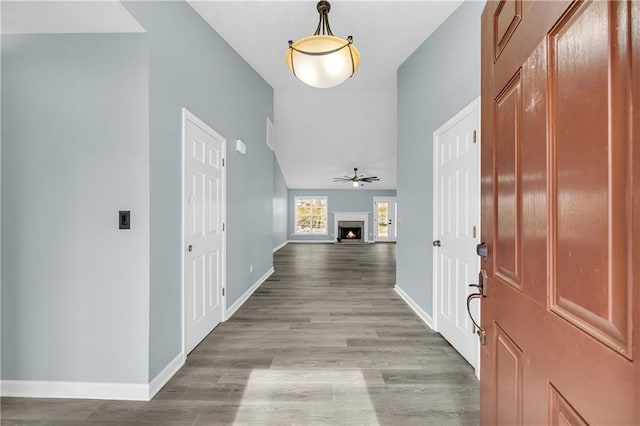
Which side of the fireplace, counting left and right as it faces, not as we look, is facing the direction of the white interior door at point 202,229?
front

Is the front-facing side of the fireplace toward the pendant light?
yes

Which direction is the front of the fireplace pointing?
toward the camera

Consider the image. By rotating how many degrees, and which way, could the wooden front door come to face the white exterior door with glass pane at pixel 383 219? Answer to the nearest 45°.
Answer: approximately 90° to its right

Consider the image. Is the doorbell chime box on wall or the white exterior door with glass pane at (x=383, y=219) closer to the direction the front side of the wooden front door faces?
the doorbell chime box on wall

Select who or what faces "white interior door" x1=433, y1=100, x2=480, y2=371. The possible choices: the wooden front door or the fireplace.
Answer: the fireplace

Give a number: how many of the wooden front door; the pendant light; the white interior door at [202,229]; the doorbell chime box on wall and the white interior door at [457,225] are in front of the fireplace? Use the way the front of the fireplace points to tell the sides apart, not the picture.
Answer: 5

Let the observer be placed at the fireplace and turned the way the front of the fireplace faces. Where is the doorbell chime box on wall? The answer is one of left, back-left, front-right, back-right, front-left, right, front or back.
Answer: front

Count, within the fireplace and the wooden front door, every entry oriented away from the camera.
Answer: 0

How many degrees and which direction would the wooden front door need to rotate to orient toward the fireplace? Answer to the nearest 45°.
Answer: approximately 90° to its right

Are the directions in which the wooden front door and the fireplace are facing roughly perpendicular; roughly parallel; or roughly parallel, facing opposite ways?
roughly perpendicular

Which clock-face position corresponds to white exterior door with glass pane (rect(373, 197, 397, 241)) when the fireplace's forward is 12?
The white exterior door with glass pane is roughly at 9 o'clock from the fireplace.

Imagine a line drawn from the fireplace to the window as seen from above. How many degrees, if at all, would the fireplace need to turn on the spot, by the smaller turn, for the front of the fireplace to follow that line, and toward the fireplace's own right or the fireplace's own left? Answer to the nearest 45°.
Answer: approximately 90° to the fireplace's own right

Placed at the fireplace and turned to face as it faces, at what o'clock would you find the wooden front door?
The wooden front door is roughly at 12 o'clock from the fireplace.

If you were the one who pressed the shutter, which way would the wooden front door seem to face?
facing the viewer and to the left of the viewer
